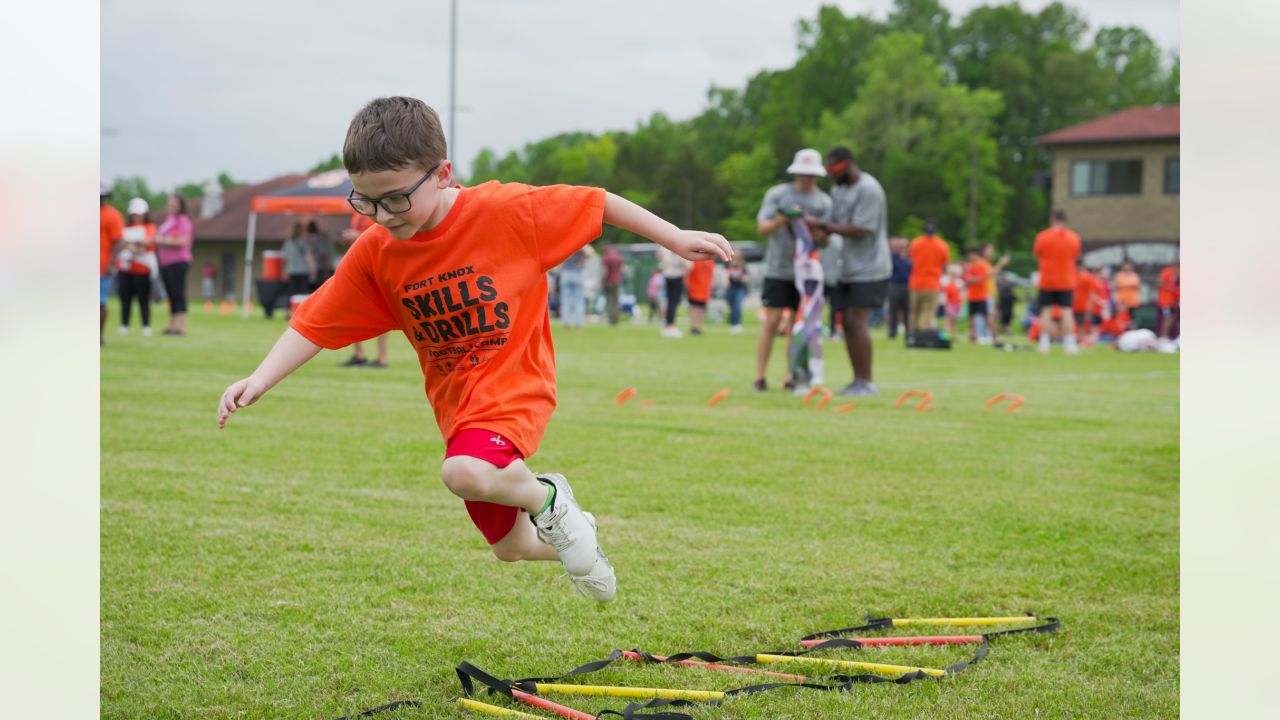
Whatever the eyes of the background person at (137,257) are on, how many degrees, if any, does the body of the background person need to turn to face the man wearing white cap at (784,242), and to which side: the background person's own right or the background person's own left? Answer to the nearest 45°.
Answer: approximately 45° to the background person's own left

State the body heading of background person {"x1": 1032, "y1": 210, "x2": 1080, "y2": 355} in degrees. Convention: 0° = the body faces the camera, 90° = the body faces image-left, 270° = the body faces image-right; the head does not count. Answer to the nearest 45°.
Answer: approximately 180°

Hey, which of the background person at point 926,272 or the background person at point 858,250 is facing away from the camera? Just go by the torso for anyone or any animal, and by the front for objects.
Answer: the background person at point 926,272

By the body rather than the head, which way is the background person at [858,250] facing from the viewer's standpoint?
to the viewer's left

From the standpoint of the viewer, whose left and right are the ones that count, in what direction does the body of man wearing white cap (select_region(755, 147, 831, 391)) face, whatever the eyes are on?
facing the viewer and to the right of the viewer

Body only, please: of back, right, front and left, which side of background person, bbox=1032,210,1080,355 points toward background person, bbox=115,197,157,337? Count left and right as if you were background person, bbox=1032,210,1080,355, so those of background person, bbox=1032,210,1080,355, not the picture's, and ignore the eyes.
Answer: left

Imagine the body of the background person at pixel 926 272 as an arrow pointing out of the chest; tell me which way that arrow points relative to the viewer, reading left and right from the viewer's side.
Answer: facing away from the viewer

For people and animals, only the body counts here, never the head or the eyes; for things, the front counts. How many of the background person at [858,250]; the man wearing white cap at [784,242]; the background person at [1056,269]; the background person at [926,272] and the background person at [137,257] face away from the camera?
2
